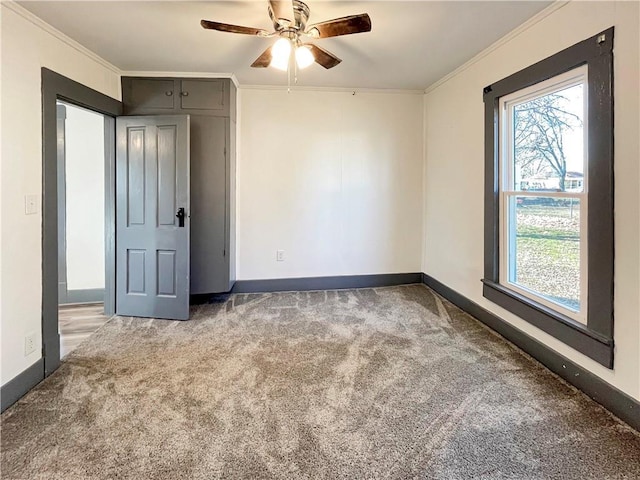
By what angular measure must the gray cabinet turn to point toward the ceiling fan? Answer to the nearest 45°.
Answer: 0° — it already faces it

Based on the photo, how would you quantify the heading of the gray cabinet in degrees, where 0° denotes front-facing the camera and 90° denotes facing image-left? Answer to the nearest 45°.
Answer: approximately 0°
